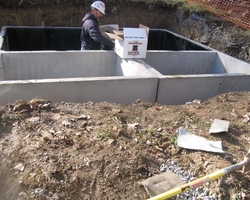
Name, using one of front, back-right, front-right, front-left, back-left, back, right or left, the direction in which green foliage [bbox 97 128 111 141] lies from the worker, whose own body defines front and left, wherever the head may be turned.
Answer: right

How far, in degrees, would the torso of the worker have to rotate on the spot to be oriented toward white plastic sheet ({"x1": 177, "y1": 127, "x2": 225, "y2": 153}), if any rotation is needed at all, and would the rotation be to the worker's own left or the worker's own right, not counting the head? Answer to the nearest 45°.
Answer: approximately 45° to the worker's own right

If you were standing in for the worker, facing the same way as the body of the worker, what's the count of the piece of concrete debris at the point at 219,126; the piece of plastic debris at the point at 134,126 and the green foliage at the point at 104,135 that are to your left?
0

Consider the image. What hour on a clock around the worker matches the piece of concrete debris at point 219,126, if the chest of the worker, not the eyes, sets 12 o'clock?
The piece of concrete debris is roughly at 2 o'clock from the worker.

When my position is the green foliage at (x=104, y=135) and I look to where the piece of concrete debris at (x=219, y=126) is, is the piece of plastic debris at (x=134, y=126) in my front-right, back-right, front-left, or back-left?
front-left

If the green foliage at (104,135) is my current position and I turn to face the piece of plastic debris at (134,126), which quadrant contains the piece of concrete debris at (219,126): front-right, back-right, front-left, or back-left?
front-right

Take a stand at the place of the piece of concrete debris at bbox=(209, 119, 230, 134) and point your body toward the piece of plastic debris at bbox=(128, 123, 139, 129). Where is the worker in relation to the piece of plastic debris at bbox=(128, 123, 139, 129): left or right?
right

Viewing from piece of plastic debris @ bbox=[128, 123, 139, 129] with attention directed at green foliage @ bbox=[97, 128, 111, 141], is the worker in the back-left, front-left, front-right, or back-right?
back-right

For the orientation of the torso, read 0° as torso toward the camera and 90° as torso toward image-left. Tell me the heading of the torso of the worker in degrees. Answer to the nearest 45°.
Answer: approximately 270°

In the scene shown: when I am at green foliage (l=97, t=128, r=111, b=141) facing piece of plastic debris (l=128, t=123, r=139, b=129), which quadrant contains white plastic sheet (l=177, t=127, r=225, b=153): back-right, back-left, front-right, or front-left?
front-right

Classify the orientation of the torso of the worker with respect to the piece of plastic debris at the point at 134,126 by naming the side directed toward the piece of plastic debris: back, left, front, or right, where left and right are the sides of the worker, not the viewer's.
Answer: right
